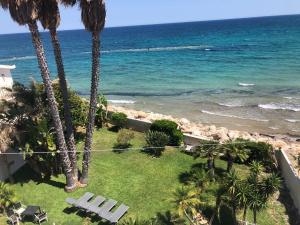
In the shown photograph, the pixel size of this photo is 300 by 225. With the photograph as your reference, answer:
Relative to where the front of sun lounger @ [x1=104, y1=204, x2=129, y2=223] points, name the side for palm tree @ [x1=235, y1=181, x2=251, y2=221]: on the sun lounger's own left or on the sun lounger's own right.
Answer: on the sun lounger's own right

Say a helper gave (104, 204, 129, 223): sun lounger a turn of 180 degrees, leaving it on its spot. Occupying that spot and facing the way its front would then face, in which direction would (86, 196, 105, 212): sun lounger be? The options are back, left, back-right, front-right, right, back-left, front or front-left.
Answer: right

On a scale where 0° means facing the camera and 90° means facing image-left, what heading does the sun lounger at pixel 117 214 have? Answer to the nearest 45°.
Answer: approximately 225°

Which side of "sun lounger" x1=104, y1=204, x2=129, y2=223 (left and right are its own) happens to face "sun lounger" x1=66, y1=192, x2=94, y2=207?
left

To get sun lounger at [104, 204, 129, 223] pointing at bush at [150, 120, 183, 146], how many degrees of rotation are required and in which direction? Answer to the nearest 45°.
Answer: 0° — it already faces it

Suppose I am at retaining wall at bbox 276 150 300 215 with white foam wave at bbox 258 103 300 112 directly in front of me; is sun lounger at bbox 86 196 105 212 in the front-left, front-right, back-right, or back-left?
back-left

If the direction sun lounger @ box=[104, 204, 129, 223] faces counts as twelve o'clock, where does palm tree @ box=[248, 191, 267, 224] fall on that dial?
The palm tree is roughly at 2 o'clock from the sun lounger.

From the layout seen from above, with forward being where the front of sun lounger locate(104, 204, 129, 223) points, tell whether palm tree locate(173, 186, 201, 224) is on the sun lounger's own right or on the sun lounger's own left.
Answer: on the sun lounger's own right

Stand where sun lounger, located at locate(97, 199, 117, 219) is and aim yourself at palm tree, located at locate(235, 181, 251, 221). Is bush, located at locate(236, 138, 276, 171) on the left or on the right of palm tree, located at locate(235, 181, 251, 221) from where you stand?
left

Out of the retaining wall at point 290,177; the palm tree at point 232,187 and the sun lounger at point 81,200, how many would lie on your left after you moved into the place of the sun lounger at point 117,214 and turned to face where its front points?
1

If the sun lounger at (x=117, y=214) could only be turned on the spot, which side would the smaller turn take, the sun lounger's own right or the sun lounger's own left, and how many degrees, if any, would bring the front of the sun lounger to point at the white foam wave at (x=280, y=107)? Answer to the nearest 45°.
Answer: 0° — it already faces it

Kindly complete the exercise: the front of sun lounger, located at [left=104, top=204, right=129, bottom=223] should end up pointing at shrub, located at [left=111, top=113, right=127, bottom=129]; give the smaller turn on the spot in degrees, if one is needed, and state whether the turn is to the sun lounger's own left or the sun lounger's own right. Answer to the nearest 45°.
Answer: approximately 45° to the sun lounger's own left

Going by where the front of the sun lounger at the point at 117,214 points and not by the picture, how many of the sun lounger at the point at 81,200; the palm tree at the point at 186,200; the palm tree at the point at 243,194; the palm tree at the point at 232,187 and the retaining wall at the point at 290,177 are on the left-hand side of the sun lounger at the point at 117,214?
1

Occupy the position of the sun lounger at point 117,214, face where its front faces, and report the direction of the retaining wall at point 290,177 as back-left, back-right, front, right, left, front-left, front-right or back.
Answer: front-right

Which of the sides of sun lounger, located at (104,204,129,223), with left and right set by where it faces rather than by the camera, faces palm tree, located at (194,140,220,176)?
front
